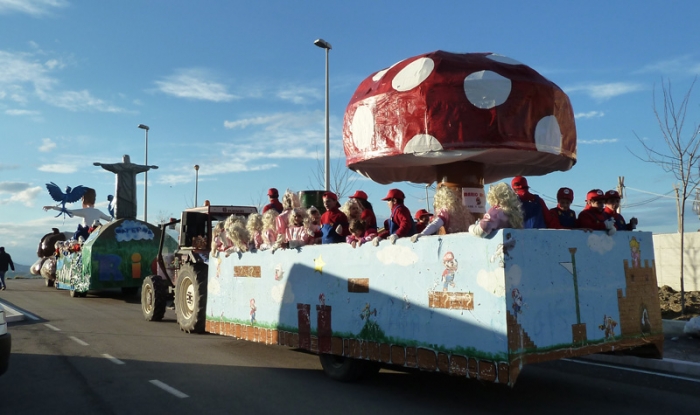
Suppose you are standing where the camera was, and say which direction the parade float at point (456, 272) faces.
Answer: facing away from the viewer and to the left of the viewer

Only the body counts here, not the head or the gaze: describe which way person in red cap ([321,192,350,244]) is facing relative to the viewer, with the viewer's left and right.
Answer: facing the viewer and to the left of the viewer

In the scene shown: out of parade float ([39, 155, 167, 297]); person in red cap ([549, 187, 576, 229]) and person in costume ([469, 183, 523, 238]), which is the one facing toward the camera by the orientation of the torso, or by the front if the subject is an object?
the person in red cap

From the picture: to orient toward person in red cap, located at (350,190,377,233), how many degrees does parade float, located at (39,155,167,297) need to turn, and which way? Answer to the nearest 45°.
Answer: approximately 135° to its left

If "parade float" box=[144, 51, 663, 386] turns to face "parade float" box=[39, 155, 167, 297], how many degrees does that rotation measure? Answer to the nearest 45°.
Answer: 0° — it already faces it

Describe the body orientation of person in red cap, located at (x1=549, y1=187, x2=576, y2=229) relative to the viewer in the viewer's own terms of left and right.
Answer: facing the viewer

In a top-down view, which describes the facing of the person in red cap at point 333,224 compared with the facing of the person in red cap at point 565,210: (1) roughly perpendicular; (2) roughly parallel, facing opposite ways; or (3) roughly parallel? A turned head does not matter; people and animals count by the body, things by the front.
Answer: roughly parallel

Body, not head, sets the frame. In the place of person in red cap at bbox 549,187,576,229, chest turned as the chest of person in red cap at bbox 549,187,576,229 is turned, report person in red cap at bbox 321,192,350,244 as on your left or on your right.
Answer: on your right

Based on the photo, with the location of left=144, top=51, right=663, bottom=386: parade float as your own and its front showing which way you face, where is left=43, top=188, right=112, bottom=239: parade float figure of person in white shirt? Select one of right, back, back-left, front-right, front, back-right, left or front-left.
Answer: front
